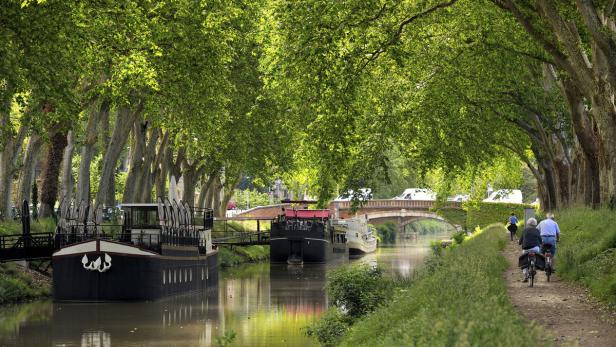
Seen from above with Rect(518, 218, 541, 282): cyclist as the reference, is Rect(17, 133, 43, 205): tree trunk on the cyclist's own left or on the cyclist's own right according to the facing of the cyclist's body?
on the cyclist's own left

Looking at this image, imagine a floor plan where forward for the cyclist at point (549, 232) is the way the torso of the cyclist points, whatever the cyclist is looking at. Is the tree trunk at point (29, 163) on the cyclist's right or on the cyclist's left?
on the cyclist's left

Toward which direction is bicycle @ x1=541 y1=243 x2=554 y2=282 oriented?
away from the camera

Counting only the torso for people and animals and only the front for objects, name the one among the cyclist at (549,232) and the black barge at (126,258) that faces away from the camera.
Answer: the cyclist

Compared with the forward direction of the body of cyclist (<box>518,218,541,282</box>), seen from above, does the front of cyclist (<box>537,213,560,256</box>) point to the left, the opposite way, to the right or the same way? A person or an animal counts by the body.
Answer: the same way

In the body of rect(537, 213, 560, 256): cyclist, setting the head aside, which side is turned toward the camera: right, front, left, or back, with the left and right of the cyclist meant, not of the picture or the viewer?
back

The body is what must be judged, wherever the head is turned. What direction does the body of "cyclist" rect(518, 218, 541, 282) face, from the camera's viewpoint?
away from the camera

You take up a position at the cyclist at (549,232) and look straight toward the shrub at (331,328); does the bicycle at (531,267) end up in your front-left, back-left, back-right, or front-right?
front-left

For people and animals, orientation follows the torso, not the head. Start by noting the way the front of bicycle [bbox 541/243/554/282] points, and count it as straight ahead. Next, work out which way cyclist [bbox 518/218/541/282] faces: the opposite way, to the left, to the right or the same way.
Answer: the same way

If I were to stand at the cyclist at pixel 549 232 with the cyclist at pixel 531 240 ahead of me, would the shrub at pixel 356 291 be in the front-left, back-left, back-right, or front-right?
front-right

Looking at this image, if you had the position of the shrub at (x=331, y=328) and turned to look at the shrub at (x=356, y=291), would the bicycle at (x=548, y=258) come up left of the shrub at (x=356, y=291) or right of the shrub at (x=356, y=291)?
right
